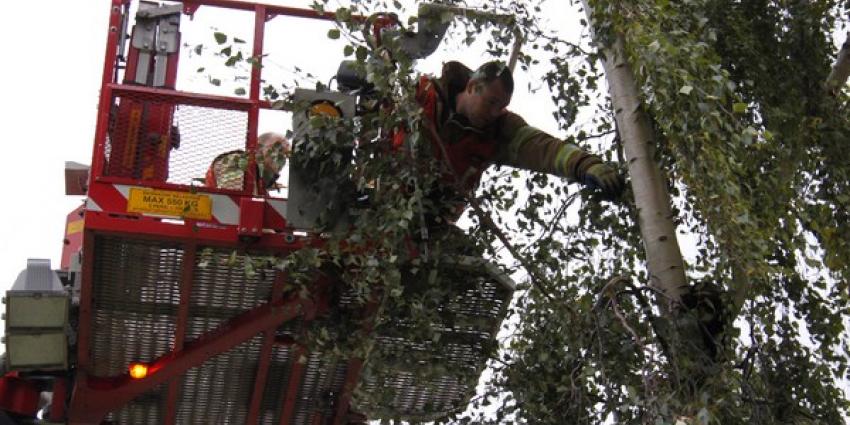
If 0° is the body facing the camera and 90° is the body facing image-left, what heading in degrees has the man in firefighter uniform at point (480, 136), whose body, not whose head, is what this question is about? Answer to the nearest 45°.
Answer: approximately 315°

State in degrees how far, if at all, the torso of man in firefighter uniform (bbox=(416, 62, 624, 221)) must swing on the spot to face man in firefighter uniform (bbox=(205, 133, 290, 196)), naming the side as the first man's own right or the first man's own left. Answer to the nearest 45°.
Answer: approximately 135° to the first man's own right
